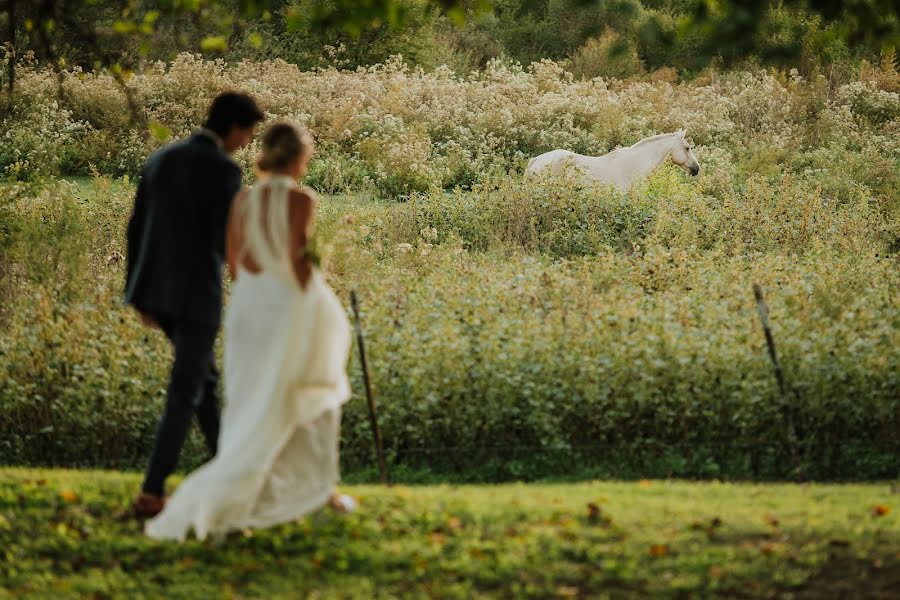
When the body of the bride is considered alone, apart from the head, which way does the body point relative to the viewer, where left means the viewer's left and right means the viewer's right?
facing away from the viewer and to the right of the viewer

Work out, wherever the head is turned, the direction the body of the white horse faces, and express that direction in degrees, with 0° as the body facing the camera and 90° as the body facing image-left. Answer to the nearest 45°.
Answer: approximately 270°

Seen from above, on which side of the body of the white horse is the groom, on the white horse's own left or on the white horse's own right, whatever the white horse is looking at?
on the white horse's own right

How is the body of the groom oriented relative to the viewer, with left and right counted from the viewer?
facing away from the viewer and to the right of the viewer

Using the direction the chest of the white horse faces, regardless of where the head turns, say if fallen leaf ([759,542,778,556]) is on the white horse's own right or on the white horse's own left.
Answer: on the white horse's own right

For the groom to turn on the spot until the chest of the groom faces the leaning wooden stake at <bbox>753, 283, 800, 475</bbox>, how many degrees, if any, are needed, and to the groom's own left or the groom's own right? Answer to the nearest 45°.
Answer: approximately 45° to the groom's own right

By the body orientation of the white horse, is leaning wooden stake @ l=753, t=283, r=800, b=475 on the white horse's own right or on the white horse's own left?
on the white horse's own right
